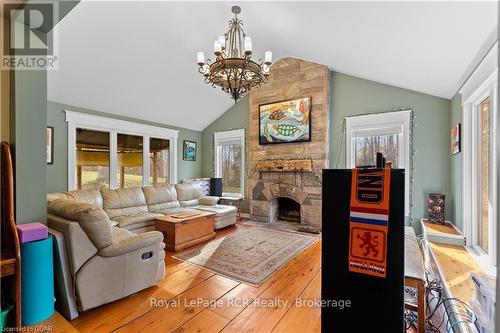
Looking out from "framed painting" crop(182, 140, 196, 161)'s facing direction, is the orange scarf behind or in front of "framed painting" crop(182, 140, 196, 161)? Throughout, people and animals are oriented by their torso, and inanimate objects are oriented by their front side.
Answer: in front

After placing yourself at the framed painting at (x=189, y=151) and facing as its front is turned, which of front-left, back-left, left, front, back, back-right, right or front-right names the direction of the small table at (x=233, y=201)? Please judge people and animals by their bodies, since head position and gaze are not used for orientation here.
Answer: front

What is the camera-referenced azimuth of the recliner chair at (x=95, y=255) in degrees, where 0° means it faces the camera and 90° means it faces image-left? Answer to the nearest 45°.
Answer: approximately 225°

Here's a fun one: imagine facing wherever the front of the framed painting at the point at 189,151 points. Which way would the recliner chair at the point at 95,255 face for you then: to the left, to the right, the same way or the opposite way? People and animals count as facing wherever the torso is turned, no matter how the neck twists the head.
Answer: to the left

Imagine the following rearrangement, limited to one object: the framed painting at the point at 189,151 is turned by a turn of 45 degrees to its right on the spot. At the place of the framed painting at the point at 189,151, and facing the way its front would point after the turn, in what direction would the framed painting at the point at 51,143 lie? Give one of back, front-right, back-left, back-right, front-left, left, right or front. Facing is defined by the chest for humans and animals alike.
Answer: front-right

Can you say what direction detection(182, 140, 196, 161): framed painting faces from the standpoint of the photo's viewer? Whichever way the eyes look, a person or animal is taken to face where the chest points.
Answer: facing the viewer and to the right of the viewer

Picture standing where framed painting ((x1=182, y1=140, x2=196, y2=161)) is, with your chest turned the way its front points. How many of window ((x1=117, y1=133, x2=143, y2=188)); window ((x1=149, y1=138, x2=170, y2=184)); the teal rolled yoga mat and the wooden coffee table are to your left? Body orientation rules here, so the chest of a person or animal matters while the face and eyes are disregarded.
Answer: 0

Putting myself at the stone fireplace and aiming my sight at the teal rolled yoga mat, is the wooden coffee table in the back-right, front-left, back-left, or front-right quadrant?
front-right

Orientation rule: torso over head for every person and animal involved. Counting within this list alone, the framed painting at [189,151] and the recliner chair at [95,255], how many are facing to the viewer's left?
0

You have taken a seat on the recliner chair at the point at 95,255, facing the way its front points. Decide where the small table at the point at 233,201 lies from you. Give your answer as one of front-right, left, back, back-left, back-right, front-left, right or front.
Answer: front

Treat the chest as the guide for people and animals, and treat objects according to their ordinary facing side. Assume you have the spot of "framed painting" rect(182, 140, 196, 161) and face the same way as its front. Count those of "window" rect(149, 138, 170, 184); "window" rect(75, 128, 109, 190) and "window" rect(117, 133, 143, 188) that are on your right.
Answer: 3

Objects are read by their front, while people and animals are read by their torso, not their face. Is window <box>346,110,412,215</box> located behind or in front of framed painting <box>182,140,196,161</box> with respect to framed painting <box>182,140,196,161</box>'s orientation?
in front

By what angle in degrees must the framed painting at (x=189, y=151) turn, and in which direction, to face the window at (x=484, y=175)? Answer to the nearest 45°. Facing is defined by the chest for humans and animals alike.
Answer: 0° — it already faces it
